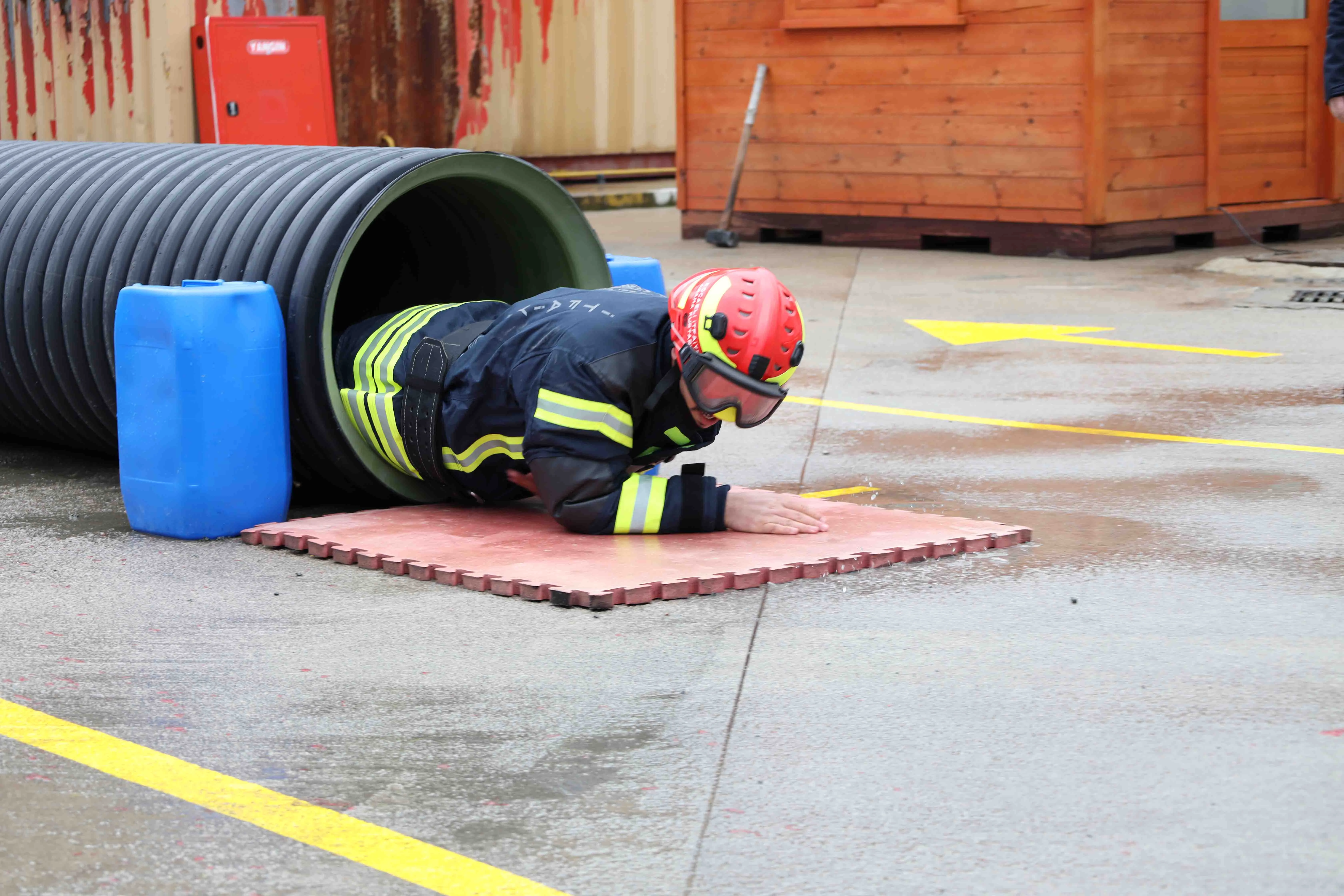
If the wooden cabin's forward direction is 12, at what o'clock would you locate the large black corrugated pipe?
The large black corrugated pipe is roughly at 2 o'clock from the wooden cabin.

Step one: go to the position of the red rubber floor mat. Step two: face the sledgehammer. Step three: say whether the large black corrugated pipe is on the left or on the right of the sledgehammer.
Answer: left

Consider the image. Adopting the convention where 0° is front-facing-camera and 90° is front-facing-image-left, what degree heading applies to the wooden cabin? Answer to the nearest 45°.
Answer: approximately 315°

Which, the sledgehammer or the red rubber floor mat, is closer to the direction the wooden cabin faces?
the red rubber floor mat

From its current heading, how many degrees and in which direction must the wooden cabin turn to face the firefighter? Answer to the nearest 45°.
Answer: approximately 45° to its right

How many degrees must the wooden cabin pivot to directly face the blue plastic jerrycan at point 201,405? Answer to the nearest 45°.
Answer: approximately 45° to its right

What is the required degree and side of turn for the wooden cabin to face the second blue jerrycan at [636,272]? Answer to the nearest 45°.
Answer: approximately 45° to its right

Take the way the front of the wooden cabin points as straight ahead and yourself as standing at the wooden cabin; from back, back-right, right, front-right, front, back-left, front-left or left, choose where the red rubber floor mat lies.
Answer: front-right
